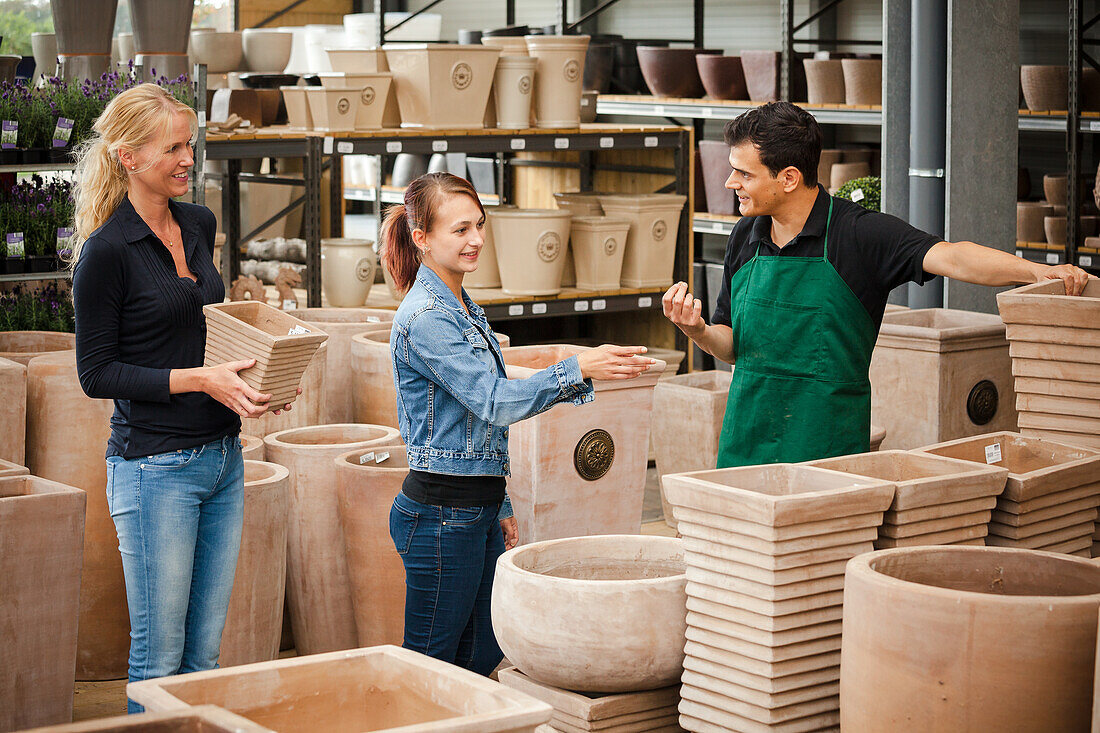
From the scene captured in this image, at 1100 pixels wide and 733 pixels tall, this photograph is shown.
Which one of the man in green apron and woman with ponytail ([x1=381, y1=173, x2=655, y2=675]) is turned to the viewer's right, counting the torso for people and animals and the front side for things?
the woman with ponytail

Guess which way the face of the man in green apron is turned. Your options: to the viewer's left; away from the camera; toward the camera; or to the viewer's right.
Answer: to the viewer's left

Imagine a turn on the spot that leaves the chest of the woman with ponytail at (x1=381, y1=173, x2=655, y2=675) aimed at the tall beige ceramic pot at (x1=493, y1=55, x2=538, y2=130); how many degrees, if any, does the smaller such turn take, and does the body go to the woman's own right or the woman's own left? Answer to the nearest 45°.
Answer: approximately 90° to the woman's own left

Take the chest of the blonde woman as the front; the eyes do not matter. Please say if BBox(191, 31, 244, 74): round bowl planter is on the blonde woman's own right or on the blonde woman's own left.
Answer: on the blonde woman's own left

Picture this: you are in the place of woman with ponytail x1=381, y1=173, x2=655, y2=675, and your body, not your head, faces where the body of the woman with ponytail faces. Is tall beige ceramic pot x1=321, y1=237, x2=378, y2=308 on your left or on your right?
on your left

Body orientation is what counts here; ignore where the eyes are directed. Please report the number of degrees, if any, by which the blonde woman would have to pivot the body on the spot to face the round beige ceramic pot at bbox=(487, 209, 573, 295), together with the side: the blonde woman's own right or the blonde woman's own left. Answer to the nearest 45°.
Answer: approximately 90° to the blonde woman's own left

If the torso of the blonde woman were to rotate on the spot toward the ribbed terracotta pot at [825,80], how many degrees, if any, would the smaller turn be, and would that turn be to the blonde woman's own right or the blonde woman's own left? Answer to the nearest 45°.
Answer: approximately 90° to the blonde woman's own left

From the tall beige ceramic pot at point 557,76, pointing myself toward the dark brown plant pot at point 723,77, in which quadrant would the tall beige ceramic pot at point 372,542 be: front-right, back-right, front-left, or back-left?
back-right

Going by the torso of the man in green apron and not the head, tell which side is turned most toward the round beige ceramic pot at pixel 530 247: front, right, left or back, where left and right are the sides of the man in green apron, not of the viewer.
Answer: right

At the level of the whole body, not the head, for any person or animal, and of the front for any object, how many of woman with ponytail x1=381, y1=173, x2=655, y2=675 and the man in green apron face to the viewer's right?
1

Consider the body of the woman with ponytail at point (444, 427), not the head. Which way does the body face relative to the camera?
to the viewer's right
